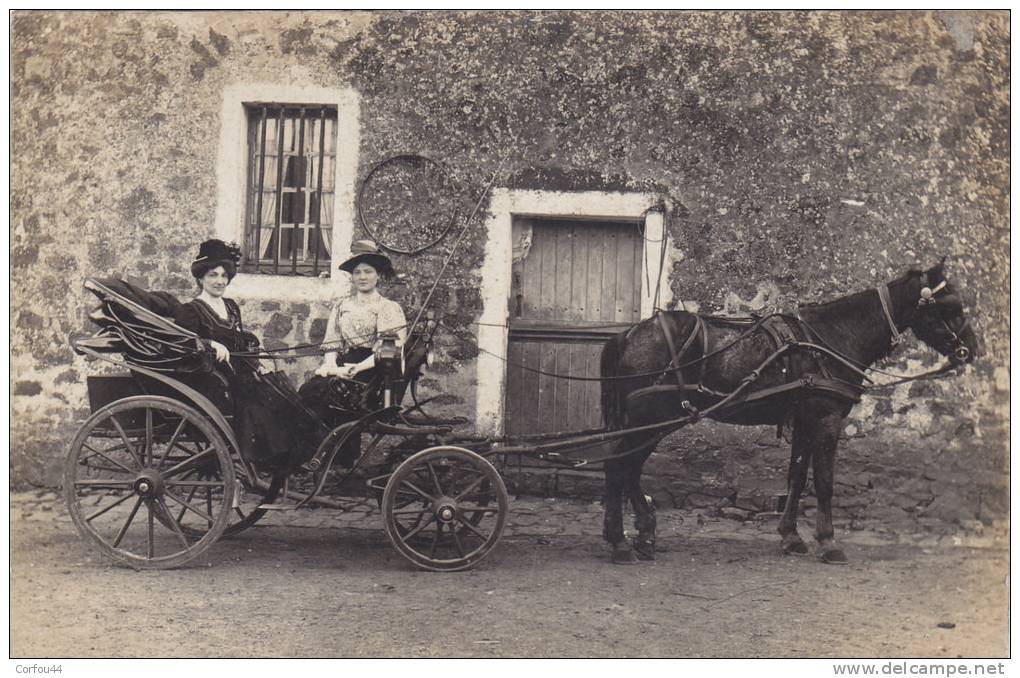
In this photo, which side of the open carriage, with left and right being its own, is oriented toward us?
right

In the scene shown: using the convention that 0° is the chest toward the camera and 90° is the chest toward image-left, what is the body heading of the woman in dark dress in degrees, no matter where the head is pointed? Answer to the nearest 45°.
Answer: approximately 315°

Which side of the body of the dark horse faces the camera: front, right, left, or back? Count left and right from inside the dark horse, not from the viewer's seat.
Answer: right

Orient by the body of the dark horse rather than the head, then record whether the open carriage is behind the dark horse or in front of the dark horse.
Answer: behind

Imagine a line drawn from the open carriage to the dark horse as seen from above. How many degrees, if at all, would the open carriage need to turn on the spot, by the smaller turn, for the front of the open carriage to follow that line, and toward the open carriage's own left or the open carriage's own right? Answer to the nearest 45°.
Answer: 0° — it already faces it

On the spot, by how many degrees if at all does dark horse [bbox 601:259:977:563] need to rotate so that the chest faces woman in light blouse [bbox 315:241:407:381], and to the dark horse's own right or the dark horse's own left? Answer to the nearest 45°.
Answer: approximately 180°

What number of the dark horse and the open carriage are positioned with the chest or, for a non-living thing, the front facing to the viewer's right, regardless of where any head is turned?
2

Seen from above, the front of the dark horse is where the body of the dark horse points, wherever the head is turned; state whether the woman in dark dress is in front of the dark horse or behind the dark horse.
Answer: behind
